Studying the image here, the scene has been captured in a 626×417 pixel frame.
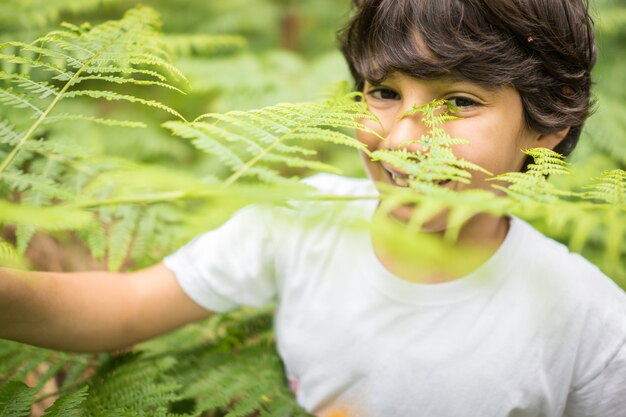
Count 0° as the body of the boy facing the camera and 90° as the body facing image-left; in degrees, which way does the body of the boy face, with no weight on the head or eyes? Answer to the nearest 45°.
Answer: approximately 0°

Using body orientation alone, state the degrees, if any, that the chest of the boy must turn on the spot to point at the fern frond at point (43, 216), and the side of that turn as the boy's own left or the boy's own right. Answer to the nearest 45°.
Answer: approximately 45° to the boy's own right
